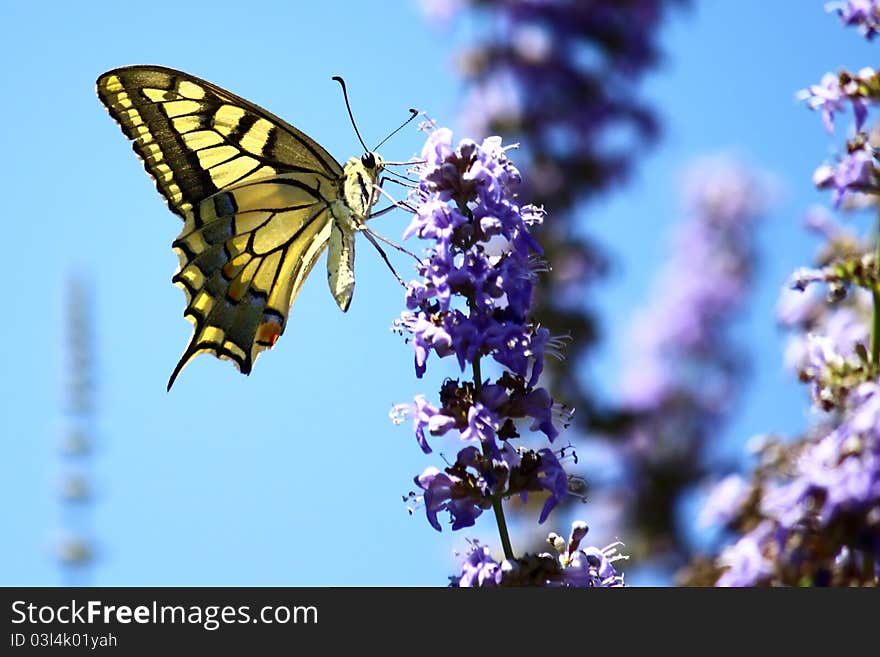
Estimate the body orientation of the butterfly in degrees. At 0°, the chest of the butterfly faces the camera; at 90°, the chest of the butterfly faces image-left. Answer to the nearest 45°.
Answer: approximately 270°

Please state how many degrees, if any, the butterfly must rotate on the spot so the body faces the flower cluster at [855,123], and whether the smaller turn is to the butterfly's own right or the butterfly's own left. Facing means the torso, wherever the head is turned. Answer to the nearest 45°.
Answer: approximately 45° to the butterfly's own right

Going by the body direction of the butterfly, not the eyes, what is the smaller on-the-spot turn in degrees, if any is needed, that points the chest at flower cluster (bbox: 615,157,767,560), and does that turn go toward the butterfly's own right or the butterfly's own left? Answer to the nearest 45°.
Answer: approximately 45° to the butterfly's own left

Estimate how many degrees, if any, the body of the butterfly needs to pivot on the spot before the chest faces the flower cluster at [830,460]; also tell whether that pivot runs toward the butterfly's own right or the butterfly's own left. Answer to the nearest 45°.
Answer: approximately 45° to the butterfly's own right
